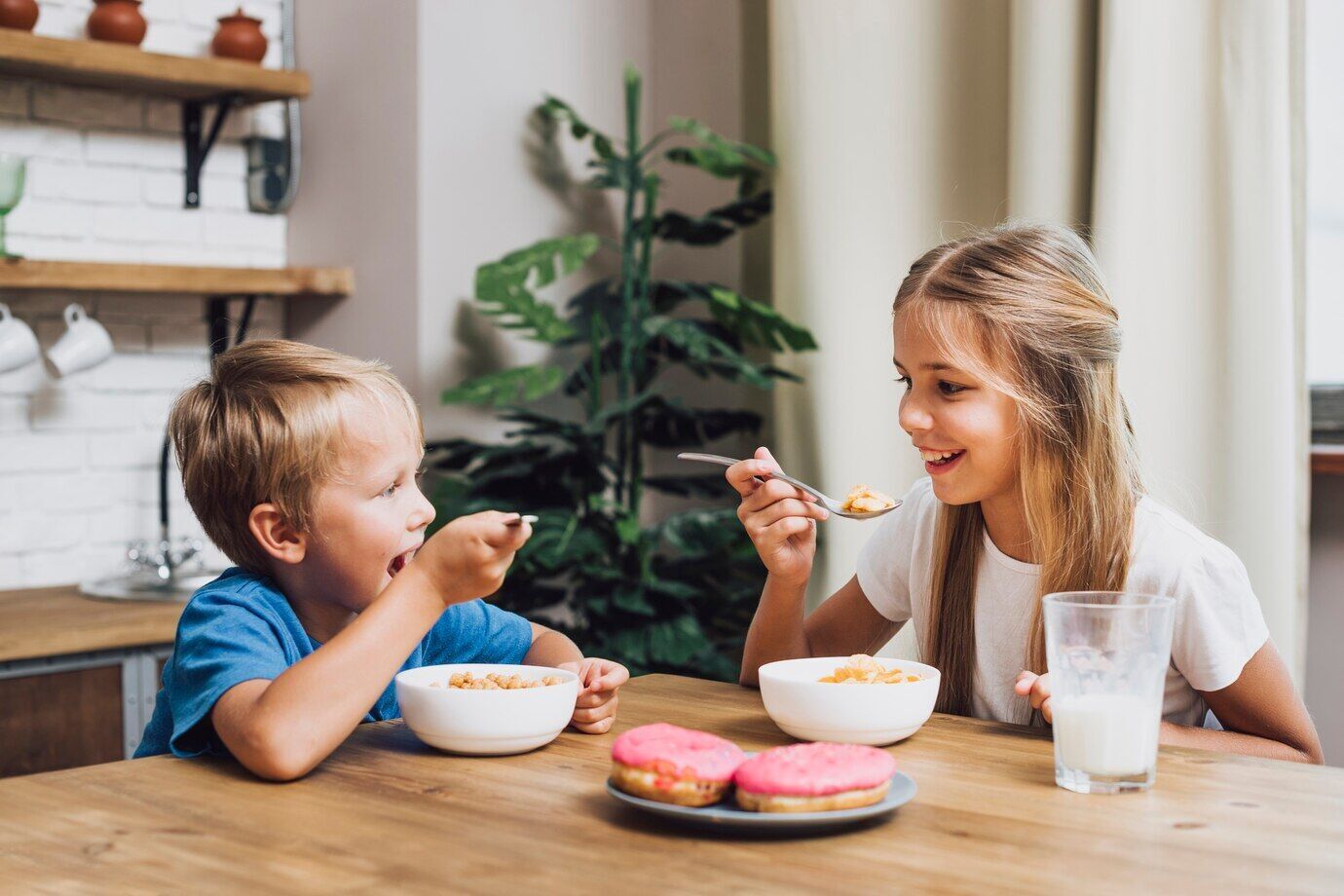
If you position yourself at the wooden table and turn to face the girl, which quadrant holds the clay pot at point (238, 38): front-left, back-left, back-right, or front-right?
front-left

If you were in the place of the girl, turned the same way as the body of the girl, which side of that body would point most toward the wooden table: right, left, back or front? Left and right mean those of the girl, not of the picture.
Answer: front

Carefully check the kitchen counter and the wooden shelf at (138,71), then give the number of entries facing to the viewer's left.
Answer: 0

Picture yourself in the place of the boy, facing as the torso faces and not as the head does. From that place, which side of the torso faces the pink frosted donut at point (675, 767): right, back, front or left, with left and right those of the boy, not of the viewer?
front

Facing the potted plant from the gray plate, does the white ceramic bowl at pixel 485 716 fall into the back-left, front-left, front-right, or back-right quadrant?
front-left

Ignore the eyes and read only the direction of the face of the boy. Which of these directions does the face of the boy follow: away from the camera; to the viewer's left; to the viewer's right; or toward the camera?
to the viewer's right

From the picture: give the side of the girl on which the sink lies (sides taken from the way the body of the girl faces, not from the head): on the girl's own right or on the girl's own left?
on the girl's own right

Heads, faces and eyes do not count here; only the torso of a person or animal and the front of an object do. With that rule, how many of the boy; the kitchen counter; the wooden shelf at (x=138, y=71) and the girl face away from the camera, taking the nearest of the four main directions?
0

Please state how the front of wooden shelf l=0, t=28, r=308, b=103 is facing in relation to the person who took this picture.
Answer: facing the viewer and to the right of the viewer

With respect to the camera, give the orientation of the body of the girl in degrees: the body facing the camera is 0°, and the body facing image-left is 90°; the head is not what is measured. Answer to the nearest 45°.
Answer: approximately 45°

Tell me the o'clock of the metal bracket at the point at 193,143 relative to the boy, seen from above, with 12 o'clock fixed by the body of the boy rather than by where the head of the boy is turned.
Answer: The metal bracket is roughly at 7 o'clock from the boy.
